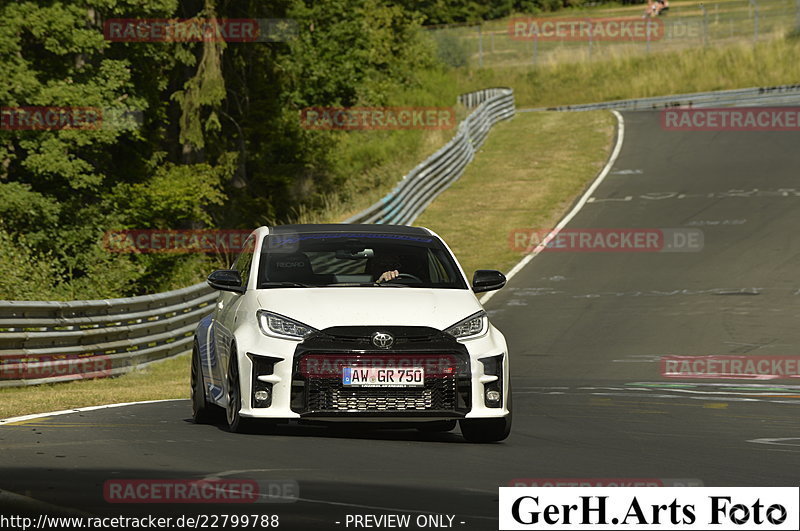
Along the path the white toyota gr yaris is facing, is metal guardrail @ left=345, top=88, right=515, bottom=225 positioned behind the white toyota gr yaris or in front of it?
behind

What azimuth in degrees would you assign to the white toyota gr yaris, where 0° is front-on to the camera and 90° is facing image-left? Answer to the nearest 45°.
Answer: approximately 0°

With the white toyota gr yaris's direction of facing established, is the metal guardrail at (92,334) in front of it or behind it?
behind
